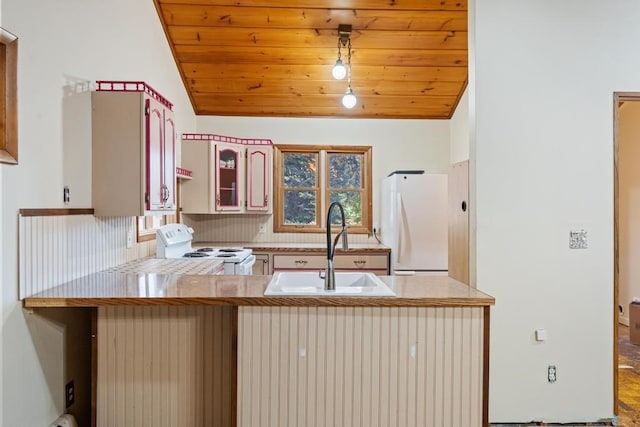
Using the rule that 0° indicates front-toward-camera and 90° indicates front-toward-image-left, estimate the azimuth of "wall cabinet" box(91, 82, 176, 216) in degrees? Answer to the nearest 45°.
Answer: approximately 270°

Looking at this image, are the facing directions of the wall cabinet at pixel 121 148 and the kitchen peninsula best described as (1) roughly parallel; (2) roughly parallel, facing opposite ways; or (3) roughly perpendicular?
roughly perpendicular

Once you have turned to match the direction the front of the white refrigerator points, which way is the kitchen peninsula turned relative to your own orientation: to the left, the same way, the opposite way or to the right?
the opposite way

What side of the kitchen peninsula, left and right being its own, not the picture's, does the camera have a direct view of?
back

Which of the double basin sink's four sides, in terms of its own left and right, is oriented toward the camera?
back

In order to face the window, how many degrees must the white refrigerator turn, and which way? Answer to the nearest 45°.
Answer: approximately 135° to its right

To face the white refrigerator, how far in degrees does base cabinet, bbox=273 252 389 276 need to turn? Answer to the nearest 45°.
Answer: approximately 90° to its left

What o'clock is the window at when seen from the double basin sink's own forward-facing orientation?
The window is roughly at 12 o'clock from the double basin sink.
